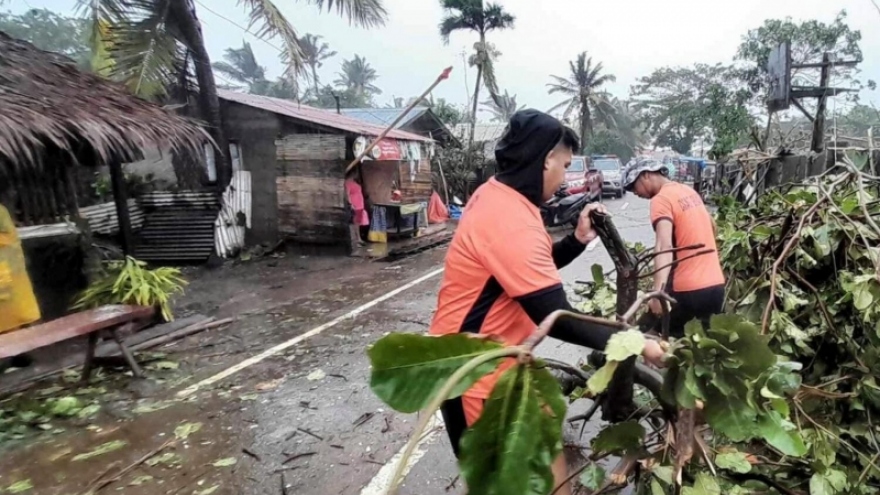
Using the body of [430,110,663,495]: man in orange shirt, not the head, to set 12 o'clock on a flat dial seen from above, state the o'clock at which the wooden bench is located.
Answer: The wooden bench is roughly at 7 o'clock from the man in orange shirt.

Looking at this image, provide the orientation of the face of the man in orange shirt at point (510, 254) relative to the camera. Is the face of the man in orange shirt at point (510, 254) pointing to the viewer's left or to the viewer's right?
to the viewer's right

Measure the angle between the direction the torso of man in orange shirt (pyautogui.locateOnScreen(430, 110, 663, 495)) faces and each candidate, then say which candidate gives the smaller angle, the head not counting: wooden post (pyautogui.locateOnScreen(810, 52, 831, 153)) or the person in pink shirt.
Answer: the wooden post

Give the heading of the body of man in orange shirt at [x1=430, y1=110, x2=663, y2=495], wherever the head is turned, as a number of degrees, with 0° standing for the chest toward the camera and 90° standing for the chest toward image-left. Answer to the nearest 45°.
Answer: approximately 270°

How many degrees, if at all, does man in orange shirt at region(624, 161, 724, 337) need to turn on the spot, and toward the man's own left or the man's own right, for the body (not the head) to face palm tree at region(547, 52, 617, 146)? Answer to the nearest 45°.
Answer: approximately 45° to the man's own right

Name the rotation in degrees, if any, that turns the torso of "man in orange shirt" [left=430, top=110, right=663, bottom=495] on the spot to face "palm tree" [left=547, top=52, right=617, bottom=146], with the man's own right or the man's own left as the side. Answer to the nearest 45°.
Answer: approximately 90° to the man's own left

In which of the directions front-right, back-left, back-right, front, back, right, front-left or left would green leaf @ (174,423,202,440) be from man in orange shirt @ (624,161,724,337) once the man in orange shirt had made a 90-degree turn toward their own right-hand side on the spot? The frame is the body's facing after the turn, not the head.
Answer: back-left

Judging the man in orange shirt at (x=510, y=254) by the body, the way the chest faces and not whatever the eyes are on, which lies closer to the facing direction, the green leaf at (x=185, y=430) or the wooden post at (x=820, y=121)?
the wooden post

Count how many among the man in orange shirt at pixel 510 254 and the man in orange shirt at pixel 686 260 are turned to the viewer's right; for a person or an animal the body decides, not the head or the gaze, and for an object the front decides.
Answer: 1

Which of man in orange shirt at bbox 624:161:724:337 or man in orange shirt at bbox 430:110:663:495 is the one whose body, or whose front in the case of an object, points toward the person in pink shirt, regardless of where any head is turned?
man in orange shirt at bbox 624:161:724:337

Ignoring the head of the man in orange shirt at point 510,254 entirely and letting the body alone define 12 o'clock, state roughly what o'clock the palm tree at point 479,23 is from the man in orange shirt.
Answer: The palm tree is roughly at 9 o'clock from the man in orange shirt.

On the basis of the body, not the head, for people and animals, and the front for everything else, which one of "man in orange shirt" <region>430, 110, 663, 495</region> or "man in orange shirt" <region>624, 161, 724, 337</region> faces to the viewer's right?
"man in orange shirt" <region>430, 110, 663, 495</region>

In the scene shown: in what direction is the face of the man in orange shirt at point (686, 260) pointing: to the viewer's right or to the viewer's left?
to the viewer's left

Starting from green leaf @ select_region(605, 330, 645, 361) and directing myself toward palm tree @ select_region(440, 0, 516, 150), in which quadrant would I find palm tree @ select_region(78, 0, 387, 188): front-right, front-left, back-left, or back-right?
front-left
